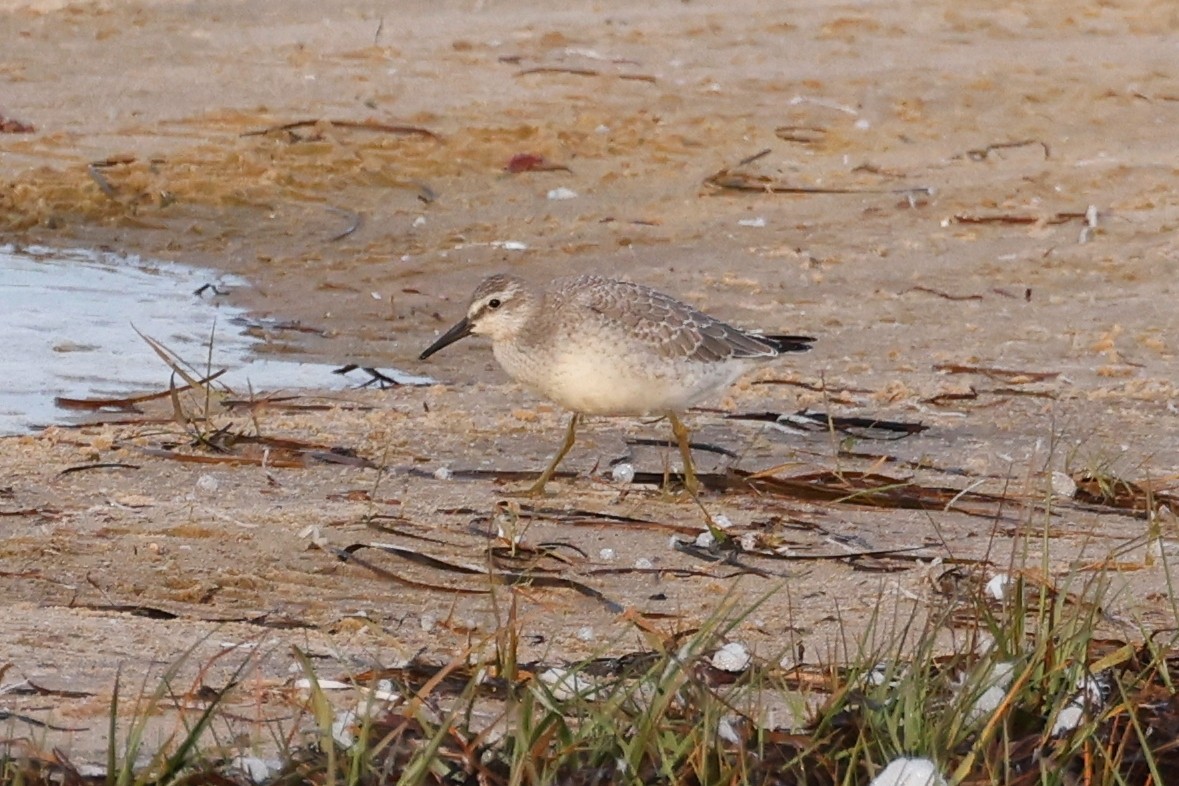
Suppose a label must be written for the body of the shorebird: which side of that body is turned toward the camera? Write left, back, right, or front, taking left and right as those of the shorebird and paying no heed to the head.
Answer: left

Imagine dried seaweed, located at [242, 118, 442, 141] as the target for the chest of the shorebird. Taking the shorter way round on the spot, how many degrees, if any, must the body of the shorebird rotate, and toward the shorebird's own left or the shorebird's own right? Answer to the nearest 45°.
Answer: approximately 90° to the shorebird's own right

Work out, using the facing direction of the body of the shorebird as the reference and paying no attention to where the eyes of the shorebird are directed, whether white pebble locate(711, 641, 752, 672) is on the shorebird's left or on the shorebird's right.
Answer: on the shorebird's left

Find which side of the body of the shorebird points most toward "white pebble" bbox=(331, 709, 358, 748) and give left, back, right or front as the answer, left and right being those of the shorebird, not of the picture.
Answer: left

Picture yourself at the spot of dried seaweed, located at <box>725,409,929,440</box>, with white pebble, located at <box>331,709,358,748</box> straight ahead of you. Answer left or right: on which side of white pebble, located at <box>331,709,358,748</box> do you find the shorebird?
right

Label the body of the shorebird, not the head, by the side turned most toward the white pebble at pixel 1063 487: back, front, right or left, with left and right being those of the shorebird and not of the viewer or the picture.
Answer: back
